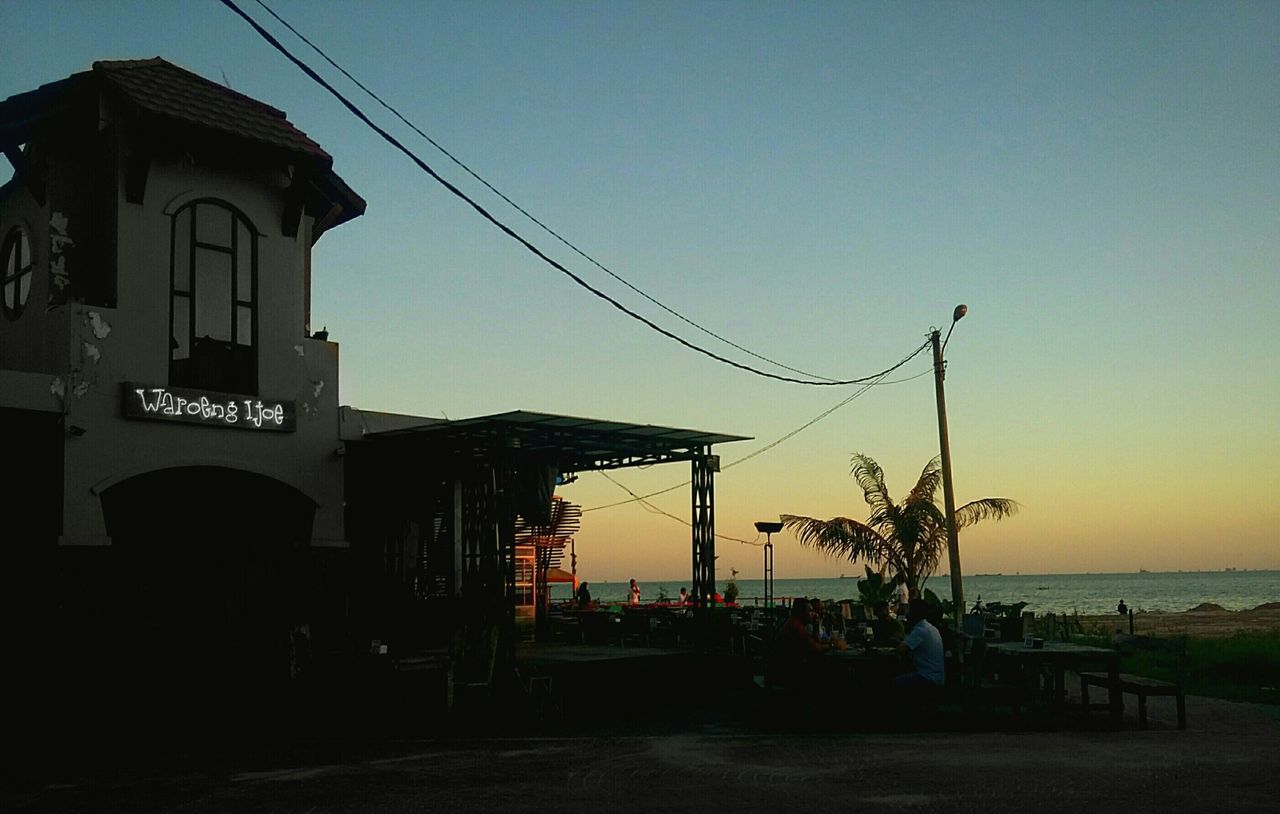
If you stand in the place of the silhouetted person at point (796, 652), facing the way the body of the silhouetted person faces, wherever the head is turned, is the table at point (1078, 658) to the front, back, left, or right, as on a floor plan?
front

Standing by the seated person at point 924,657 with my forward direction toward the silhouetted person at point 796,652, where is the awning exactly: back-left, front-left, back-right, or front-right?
front-right

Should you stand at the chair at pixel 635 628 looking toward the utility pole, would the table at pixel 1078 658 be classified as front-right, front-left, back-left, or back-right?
front-right

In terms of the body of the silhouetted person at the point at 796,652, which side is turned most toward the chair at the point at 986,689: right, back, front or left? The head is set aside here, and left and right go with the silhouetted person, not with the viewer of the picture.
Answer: front

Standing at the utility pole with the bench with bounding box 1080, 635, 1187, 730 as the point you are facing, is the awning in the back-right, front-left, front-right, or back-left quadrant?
back-right

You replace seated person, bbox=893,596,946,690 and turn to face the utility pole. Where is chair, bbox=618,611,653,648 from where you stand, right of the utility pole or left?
left

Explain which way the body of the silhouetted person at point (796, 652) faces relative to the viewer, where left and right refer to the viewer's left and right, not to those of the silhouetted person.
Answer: facing to the right of the viewer

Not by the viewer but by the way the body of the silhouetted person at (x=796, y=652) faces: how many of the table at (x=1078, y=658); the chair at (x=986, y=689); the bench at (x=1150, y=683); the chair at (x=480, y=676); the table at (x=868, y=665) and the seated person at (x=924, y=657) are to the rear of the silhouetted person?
1

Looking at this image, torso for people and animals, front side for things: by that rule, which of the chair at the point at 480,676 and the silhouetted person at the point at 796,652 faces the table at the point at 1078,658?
the silhouetted person
